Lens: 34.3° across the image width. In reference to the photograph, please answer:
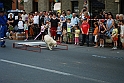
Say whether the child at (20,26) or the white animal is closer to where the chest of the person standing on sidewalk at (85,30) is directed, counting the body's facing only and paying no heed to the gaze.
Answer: the white animal

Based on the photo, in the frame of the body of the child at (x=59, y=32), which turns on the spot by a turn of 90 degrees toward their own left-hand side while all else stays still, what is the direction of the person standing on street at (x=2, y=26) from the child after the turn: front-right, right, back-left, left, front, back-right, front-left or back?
back-right

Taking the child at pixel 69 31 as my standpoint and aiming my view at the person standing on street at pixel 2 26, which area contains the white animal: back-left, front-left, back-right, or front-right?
front-left

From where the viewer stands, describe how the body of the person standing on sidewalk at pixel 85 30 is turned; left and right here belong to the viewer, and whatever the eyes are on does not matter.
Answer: facing the viewer

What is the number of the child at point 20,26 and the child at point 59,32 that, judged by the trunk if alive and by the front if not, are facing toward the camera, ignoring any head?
2

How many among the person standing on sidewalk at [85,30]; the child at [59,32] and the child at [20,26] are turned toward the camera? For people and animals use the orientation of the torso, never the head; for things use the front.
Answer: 3

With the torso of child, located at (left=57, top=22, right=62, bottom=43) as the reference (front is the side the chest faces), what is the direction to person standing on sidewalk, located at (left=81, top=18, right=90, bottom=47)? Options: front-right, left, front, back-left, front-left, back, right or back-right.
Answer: front-left

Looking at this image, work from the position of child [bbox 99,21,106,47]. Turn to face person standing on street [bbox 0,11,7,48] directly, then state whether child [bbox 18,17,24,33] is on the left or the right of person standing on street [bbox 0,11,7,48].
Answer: right

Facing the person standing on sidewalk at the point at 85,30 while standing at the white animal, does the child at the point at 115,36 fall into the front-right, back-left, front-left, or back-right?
front-right

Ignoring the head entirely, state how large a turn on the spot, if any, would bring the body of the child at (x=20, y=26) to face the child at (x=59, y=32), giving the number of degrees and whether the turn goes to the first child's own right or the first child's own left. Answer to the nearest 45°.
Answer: approximately 45° to the first child's own left

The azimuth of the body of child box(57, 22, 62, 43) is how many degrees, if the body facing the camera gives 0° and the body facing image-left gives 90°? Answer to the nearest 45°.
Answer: approximately 0°
